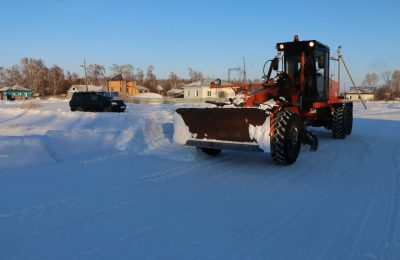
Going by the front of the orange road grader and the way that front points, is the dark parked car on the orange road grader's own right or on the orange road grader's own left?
on the orange road grader's own right

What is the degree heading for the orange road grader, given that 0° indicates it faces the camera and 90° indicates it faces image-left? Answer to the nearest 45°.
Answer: approximately 45°
